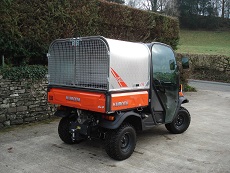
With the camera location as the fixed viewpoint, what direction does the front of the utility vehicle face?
facing away from the viewer and to the right of the viewer

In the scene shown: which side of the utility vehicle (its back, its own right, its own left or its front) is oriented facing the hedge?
left

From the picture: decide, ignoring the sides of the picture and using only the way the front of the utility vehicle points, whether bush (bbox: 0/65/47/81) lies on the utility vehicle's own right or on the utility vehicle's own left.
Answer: on the utility vehicle's own left

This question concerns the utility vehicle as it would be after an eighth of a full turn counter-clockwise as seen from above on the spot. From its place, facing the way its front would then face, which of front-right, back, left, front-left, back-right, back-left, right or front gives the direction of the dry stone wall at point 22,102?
front-left
